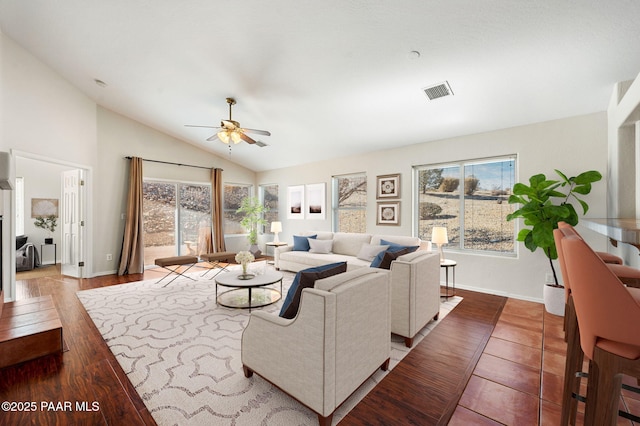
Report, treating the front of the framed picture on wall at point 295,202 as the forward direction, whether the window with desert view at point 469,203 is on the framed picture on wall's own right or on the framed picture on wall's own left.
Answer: on the framed picture on wall's own left

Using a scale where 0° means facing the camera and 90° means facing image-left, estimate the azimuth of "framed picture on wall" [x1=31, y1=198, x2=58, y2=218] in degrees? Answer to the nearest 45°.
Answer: approximately 0°

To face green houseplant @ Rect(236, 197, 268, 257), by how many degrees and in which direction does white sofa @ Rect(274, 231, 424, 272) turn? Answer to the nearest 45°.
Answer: approximately 90° to its right

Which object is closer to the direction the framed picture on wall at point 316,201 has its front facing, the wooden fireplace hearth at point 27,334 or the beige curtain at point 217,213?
the wooden fireplace hearth

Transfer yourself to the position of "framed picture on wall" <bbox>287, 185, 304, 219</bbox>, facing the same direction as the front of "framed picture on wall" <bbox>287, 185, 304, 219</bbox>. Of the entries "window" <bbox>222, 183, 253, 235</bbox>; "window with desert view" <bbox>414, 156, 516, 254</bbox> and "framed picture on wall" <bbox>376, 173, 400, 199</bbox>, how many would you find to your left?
2

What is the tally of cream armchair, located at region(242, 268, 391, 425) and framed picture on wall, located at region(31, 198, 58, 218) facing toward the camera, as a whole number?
1

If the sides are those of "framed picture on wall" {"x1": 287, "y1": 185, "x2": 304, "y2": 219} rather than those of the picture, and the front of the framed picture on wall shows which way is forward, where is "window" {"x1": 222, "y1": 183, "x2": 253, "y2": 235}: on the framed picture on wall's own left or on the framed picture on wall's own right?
on the framed picture on wall's own right

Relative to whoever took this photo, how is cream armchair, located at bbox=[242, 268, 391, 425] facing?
facing away from the viewer and to the left of the viewer

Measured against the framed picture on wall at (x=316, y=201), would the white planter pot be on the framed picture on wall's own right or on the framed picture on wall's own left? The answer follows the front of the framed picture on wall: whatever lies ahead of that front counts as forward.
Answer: on the framed picture on wall's own left
